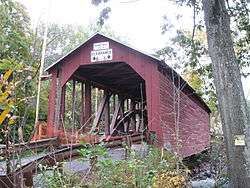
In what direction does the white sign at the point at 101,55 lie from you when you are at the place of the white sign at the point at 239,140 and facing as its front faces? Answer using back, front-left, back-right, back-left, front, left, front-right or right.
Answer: back-right

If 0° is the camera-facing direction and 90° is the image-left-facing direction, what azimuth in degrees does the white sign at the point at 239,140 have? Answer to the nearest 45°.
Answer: approximately 0°

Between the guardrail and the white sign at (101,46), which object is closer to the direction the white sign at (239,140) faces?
the guardrail

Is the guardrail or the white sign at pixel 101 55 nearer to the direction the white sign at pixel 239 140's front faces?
the guardrail

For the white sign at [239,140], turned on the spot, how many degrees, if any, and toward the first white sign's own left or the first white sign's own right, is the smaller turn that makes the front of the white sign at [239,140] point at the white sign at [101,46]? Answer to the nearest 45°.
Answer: approximately 135° to the first white sign's own right

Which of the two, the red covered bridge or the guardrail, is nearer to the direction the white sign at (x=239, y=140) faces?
the guardrail

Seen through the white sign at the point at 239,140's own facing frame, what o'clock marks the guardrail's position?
The guardrail is roughly at 2 o'clock from the white sign.

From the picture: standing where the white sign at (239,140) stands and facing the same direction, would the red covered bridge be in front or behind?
behind
